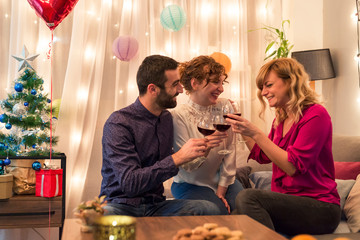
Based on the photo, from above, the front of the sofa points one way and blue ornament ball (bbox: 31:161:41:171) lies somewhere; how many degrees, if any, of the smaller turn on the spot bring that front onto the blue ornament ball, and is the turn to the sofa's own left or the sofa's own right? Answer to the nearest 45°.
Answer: approximately 90° to the sofa's own right

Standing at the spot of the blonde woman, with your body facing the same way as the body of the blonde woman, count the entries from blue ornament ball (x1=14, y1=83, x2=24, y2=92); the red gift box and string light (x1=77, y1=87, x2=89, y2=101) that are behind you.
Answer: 0

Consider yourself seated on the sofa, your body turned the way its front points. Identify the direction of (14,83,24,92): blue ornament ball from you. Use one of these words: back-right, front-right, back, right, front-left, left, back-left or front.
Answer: right

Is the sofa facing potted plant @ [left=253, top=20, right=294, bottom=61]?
no

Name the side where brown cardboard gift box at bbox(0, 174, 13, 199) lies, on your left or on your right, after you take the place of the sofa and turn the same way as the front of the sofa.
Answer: on your right

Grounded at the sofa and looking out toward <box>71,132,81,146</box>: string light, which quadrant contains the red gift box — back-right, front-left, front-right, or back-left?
front-left

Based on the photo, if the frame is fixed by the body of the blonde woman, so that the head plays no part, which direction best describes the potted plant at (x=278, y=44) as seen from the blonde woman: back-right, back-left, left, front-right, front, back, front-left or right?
right

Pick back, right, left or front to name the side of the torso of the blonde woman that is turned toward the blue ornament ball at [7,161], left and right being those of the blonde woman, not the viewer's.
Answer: front

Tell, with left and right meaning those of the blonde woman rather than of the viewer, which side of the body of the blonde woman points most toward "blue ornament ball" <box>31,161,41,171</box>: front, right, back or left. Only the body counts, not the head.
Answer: front

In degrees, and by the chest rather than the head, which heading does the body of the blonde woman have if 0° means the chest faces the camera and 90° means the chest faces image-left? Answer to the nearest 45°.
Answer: approximately 90°

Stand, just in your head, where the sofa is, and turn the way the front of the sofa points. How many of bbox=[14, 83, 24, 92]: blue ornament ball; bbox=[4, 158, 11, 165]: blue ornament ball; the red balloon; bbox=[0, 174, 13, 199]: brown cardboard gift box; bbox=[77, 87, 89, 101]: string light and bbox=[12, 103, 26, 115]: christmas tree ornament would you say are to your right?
6

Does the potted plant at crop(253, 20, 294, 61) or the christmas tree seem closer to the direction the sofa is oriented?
the christmas tree

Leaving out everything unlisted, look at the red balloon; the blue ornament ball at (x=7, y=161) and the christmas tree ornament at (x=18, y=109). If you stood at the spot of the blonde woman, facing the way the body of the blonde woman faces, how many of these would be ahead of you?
3

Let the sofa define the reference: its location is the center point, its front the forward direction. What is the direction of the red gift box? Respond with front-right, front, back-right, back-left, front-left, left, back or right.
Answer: right

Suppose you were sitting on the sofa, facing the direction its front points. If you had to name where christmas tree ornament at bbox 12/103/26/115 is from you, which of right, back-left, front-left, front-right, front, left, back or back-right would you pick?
right

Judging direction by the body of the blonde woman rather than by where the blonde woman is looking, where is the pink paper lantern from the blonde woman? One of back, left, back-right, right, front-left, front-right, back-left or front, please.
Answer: front-right

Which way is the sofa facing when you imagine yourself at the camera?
facing the viewer

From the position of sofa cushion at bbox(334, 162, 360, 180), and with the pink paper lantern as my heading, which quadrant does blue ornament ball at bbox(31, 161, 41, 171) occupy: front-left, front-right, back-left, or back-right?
front-left

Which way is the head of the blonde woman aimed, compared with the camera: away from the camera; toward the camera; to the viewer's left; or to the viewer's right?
to the viewer's left
